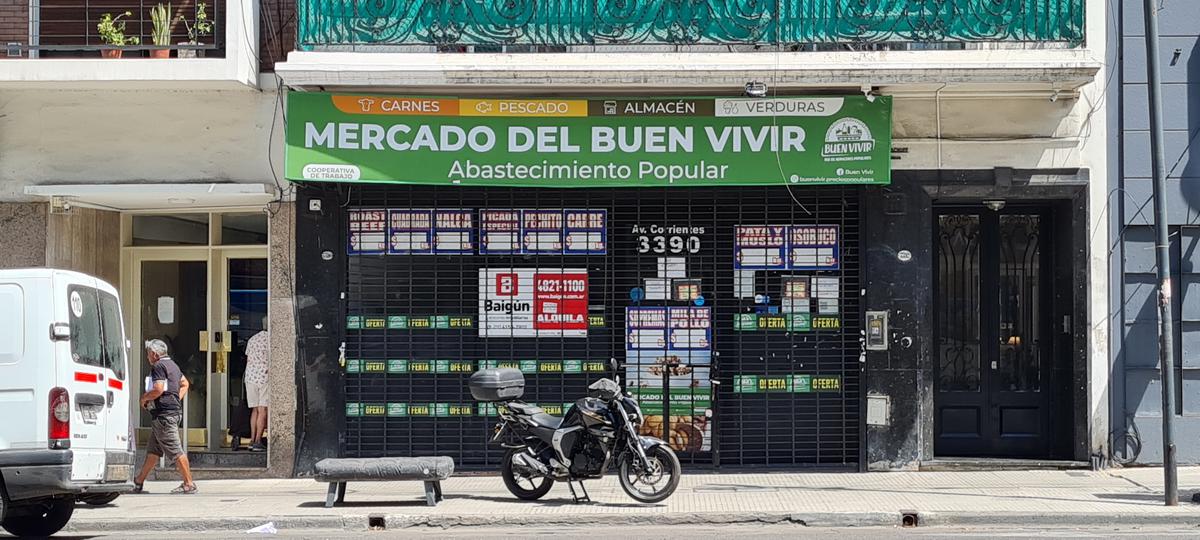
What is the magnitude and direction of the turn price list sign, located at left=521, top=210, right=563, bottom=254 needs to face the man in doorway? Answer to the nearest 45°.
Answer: approximately 90° to its right

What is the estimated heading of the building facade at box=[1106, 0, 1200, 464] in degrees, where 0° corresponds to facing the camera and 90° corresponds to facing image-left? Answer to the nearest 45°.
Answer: approximately 0°

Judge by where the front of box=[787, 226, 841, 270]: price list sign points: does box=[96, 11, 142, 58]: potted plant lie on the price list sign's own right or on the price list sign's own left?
on the price list sign's own right

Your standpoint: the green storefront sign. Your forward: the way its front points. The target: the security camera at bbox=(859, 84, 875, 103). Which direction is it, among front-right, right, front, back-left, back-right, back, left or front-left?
left

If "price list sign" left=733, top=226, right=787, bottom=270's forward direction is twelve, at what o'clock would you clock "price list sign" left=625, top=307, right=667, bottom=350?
"price list sign" left=625, top=307, right=667, bottom=350 is roughly at 3 o'clock from "price list sign" left=733, top=226, right=787, bottom=270.

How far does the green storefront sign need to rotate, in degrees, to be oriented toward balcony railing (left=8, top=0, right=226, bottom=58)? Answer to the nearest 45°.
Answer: approximately 90° to its right

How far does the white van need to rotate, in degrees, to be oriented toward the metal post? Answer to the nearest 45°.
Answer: approximately 135° to its right

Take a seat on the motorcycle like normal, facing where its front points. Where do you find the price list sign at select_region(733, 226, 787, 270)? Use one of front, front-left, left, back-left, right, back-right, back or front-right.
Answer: front-left

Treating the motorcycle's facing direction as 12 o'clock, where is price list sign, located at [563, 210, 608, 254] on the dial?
The price list sign is roughly at 9 o'clock from the motorcycle.

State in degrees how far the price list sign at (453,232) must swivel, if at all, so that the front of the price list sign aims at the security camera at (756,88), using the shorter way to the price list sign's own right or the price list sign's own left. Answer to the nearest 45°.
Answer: approximately 45° to the price list sign's own left

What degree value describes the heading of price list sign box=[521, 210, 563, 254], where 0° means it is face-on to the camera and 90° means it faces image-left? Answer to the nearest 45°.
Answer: approximately 0°

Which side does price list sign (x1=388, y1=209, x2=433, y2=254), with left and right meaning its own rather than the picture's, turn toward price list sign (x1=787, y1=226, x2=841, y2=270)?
left

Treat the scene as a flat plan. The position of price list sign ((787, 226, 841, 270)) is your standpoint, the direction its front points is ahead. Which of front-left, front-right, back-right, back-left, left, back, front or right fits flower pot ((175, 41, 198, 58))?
right
